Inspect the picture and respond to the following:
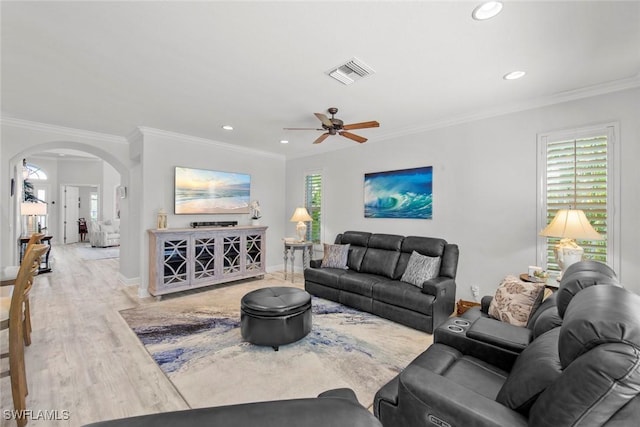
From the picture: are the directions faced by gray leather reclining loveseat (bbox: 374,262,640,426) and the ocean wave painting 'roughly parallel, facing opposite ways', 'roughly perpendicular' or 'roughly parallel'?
roughly perpendicular

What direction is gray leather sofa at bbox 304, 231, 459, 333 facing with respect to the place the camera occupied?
facing the viewer and to the left of the viewer

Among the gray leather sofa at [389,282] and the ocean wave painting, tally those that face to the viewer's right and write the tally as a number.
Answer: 0

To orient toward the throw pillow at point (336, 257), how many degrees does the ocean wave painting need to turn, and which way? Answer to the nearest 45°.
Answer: approximately 45° to its right

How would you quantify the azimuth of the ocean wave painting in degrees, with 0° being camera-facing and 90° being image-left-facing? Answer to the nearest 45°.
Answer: approximately 45°

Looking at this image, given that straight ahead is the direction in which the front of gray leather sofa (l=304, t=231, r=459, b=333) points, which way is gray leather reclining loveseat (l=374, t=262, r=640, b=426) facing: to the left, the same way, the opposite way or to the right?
to the right

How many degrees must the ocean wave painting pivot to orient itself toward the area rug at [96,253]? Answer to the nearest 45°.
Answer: approximately 45° to its right

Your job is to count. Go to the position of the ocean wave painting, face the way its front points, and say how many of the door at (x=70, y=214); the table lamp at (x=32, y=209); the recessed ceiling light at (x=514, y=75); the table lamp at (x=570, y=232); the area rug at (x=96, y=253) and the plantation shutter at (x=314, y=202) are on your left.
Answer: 2

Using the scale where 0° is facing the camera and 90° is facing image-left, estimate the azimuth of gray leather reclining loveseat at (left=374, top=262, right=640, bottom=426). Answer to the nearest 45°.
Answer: approximately 135°

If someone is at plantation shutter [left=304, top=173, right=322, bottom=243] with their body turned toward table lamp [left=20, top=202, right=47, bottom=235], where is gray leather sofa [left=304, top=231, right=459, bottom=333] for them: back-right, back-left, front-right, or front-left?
back-left

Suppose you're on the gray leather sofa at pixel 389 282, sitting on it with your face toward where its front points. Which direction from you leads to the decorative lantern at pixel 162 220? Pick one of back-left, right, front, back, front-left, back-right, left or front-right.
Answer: front-right

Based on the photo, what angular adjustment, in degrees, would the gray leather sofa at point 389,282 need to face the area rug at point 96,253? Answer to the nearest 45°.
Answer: approximately 45° to its right

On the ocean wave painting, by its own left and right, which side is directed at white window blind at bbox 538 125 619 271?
left
